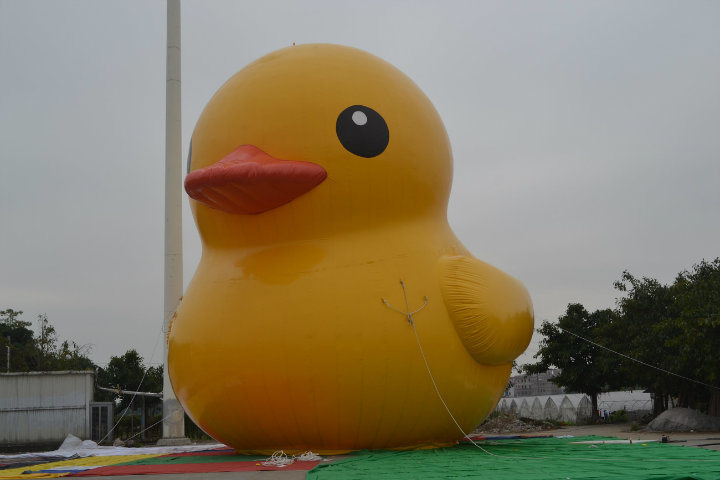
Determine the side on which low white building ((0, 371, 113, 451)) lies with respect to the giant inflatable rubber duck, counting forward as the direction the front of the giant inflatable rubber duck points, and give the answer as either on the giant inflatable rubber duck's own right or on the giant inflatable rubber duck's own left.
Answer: on the giant inflatable rubber duck's own right

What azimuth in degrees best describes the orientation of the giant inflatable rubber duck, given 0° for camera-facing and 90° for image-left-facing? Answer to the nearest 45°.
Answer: approximately 45°

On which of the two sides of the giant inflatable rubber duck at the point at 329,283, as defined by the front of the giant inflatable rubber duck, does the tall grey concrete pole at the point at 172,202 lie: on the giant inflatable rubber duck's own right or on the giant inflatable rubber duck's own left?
on the giant inflatable rubber duck's own right

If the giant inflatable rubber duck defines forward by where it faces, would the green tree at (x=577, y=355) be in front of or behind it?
behind

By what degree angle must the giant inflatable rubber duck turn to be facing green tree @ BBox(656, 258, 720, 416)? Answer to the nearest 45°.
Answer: approximately 180°

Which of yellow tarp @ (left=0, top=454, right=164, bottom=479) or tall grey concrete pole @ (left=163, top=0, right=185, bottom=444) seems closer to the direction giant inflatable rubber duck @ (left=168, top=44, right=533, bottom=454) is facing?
the yellow tarp

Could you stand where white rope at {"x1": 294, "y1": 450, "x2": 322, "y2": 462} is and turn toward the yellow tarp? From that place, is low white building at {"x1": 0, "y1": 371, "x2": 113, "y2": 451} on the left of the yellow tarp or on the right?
right
